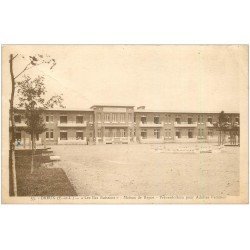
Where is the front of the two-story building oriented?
toward the camera
